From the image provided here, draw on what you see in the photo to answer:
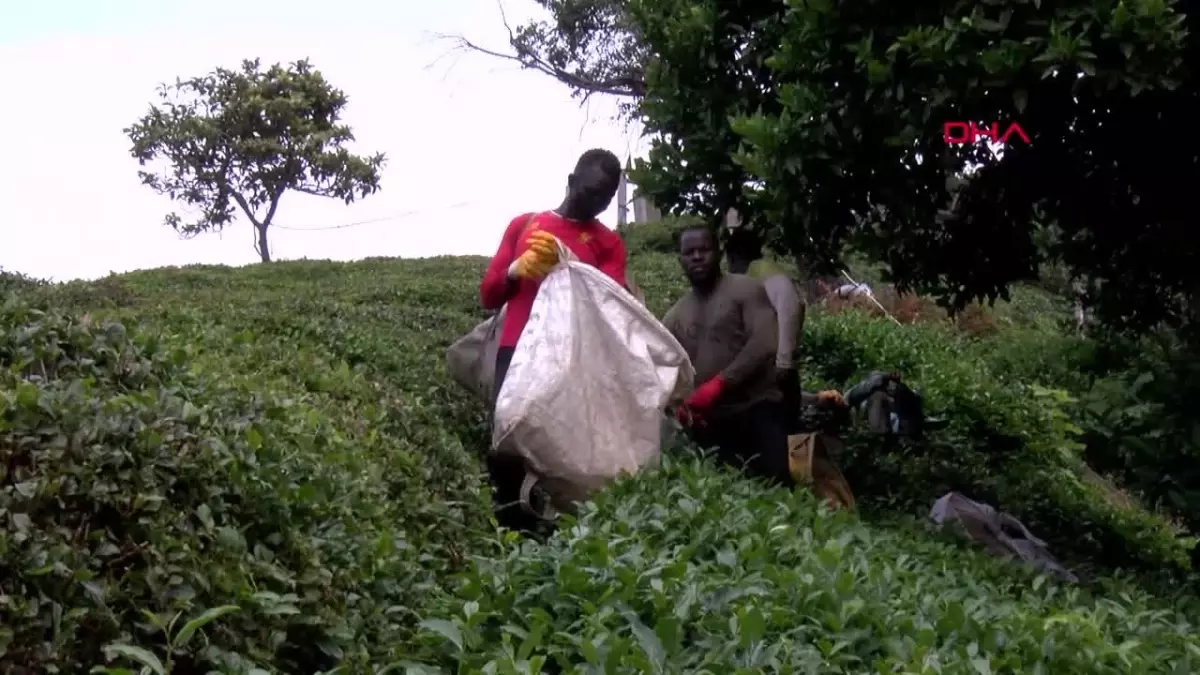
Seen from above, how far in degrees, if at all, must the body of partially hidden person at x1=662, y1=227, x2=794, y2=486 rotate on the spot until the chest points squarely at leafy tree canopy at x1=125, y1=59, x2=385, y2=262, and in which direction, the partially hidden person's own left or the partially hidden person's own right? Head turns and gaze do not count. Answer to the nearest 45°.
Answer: approximately 90° to the partially hidden person's own right

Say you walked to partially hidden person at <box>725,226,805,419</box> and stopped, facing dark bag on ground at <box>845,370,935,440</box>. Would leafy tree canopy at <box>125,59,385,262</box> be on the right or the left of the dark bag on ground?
left

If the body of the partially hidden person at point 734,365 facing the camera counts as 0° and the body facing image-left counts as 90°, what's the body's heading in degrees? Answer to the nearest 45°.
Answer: approximately 45°

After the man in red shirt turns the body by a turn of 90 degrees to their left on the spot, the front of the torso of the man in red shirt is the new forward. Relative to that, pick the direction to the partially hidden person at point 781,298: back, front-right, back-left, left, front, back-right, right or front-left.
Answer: front

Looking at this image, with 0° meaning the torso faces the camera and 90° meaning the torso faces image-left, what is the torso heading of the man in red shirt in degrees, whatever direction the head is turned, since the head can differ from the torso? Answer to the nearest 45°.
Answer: approximately 315°

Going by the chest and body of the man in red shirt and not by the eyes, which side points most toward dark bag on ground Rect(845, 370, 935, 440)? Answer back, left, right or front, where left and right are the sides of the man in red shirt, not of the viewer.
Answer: left

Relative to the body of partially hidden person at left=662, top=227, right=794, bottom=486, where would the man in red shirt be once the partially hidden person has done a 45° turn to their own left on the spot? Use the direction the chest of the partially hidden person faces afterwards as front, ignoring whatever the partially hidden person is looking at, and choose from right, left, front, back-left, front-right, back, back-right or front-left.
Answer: front-right

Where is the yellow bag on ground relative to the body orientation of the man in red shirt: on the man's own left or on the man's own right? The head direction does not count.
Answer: on the man's own left
